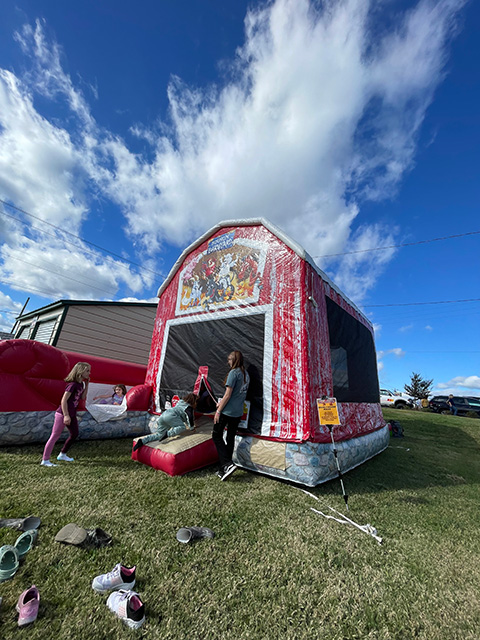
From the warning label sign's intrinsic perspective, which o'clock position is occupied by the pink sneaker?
The pink sneaker is roughly at 1 o'clock from the warning label sign.

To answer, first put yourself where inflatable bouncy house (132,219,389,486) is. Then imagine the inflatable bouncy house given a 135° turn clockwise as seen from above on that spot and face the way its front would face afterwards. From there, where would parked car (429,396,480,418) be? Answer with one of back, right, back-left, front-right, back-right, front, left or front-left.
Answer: front-right

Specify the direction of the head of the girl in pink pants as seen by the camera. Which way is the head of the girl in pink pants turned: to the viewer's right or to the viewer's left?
to the viewer's right

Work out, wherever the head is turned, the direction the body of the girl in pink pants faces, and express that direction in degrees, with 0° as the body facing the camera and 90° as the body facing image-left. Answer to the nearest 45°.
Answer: approximately 270°

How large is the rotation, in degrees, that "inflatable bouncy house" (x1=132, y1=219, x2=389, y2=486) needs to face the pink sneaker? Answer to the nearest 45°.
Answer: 0° — it already faces it

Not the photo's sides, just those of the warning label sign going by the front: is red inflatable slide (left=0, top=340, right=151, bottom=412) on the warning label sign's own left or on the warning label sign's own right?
on the warning label sign's own right
